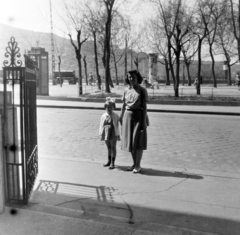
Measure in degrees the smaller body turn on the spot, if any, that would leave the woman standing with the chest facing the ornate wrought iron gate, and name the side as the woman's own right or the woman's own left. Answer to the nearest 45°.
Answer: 0° — they already face it

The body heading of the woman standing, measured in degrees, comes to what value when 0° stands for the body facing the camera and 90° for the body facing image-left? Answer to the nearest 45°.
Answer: approximately 45°

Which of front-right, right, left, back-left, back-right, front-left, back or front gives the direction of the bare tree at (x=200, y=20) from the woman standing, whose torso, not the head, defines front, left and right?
back-right
